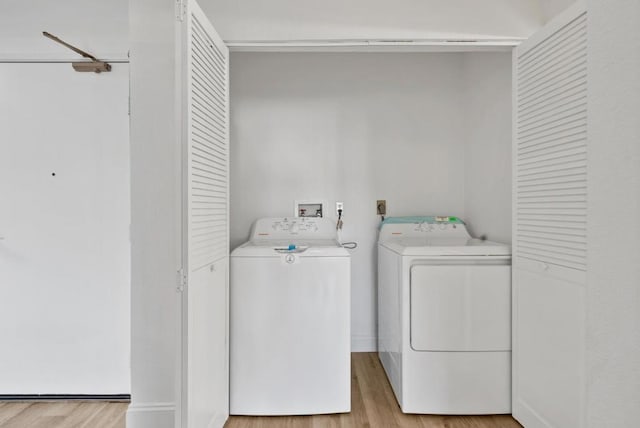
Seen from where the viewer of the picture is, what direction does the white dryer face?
facing the viewer

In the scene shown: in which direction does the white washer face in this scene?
toward the camera

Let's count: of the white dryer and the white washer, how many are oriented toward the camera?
2

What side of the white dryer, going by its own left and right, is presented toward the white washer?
right

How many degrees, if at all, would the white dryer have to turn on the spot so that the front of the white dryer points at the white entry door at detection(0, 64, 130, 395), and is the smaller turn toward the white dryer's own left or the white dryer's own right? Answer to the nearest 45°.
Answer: approximately 90° to the white dryer's own right

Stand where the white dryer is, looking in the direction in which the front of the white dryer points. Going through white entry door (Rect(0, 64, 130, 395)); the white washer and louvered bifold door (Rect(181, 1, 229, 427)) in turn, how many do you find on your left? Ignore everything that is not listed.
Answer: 0

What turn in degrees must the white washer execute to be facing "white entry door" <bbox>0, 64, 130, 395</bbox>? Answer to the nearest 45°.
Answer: approximately 90° to its right

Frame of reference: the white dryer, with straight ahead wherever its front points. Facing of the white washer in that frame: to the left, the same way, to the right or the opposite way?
the same way

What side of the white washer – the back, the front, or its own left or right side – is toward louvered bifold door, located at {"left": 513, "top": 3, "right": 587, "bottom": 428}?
left
